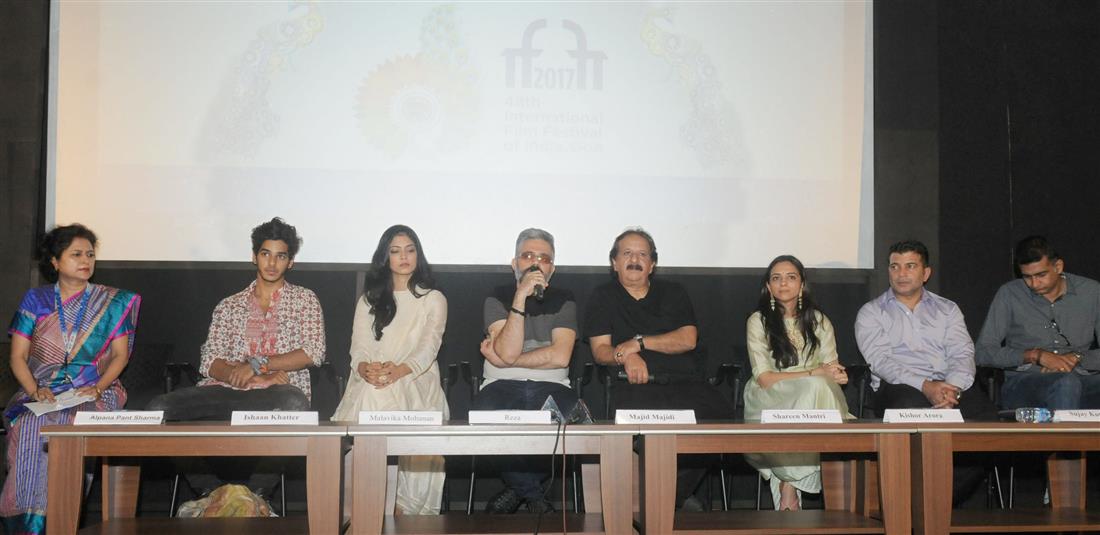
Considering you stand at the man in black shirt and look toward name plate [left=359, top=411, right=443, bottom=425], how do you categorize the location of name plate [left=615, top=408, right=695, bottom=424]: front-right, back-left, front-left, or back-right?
front-left

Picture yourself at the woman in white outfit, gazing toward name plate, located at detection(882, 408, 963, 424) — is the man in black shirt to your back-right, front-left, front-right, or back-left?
front-left

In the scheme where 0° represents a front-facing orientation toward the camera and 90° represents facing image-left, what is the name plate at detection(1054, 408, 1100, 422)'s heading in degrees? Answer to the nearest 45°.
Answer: approximately 0°

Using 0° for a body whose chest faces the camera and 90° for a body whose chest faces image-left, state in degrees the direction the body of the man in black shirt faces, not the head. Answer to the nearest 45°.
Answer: approximately 0°

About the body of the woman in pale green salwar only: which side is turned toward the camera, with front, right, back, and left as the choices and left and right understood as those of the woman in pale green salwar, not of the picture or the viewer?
front

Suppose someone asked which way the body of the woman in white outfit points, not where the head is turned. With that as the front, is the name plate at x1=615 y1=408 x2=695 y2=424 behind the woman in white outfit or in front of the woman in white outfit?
in front

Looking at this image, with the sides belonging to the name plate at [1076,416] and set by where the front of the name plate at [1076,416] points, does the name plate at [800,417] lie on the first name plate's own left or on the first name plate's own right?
on the first name plate's own right

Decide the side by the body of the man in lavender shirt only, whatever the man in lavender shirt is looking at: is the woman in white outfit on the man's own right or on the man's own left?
on the man's own right

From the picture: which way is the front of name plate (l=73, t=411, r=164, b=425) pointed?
toward the camera

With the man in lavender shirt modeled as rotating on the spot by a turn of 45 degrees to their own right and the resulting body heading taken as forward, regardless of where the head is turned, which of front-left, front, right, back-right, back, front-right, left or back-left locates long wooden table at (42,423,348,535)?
front

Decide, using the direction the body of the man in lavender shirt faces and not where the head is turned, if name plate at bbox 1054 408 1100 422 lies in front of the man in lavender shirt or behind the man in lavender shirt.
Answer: in front

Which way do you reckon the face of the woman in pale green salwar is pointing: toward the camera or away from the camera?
toward the camera

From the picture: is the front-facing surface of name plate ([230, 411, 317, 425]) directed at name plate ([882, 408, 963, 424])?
no

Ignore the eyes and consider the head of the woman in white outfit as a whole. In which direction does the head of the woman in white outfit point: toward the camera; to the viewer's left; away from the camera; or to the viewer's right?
toward the camera

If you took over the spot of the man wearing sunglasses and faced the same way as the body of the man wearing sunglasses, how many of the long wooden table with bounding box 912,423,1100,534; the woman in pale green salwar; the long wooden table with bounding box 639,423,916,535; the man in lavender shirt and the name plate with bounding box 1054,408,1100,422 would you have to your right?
0

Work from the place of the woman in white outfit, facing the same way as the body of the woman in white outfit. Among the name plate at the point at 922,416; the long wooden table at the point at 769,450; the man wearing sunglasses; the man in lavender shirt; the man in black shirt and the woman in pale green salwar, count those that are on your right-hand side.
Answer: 0

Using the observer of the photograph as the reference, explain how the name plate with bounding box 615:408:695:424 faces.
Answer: facing the viewer
